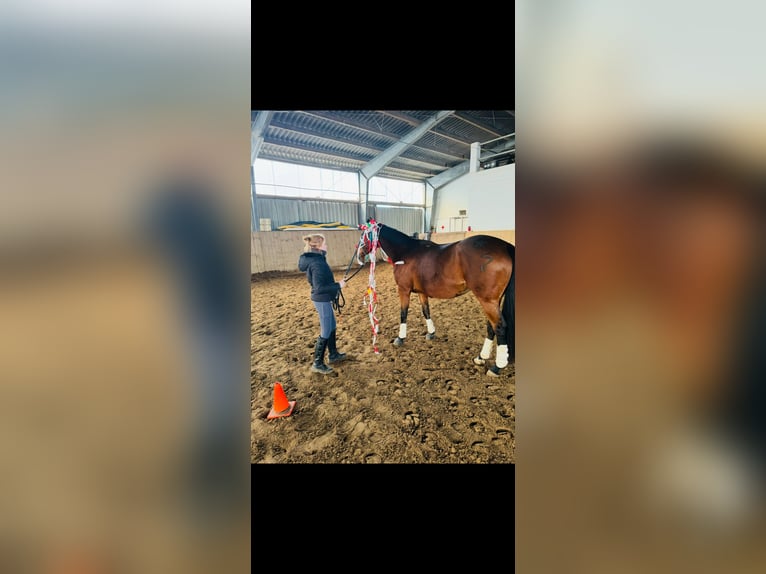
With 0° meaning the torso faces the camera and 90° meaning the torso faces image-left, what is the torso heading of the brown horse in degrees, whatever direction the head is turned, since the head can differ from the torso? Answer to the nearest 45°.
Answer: approximately 135°

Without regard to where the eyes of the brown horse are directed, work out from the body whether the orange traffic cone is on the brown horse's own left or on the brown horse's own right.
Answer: on the brown horse's own left

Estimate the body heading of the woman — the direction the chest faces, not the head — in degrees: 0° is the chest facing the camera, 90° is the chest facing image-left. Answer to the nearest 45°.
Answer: approximately 270°

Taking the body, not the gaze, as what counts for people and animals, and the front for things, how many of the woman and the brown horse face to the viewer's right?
1
